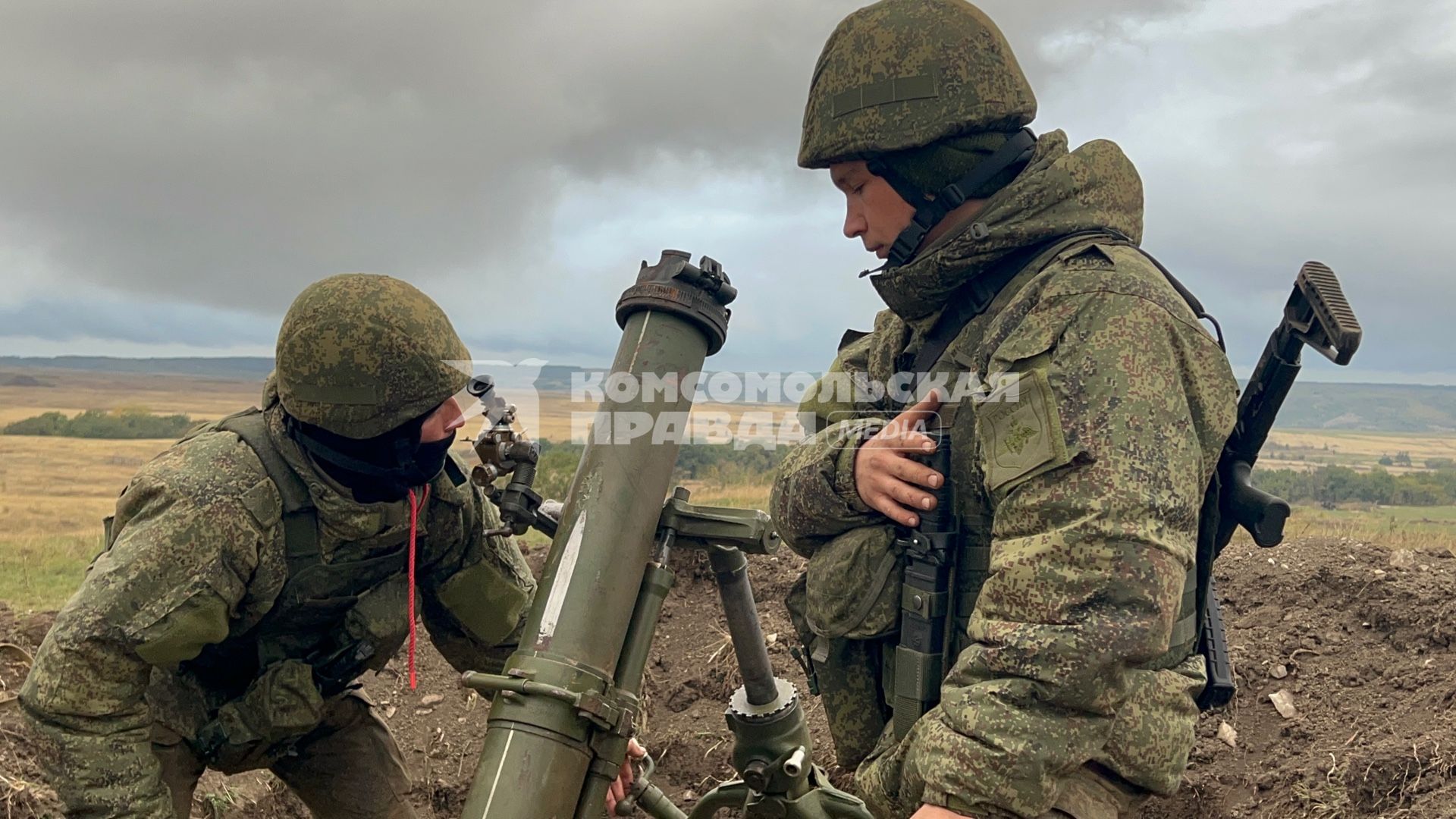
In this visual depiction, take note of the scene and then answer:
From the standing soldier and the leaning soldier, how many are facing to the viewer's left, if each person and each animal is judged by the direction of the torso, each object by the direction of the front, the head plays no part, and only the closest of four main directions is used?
1

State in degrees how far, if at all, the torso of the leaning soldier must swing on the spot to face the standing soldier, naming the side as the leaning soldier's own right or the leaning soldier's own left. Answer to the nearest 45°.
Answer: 0° — they already face them

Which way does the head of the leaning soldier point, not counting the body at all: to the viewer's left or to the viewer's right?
to the viewer's right

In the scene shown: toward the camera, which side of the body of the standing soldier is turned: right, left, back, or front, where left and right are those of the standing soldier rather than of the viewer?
left

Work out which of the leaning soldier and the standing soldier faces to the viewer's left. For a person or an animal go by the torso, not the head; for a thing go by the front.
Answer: the standing soldier

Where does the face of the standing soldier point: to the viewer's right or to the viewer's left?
to the viewer's left

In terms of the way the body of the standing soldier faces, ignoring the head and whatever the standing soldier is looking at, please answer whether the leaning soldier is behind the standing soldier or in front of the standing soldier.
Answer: in front
